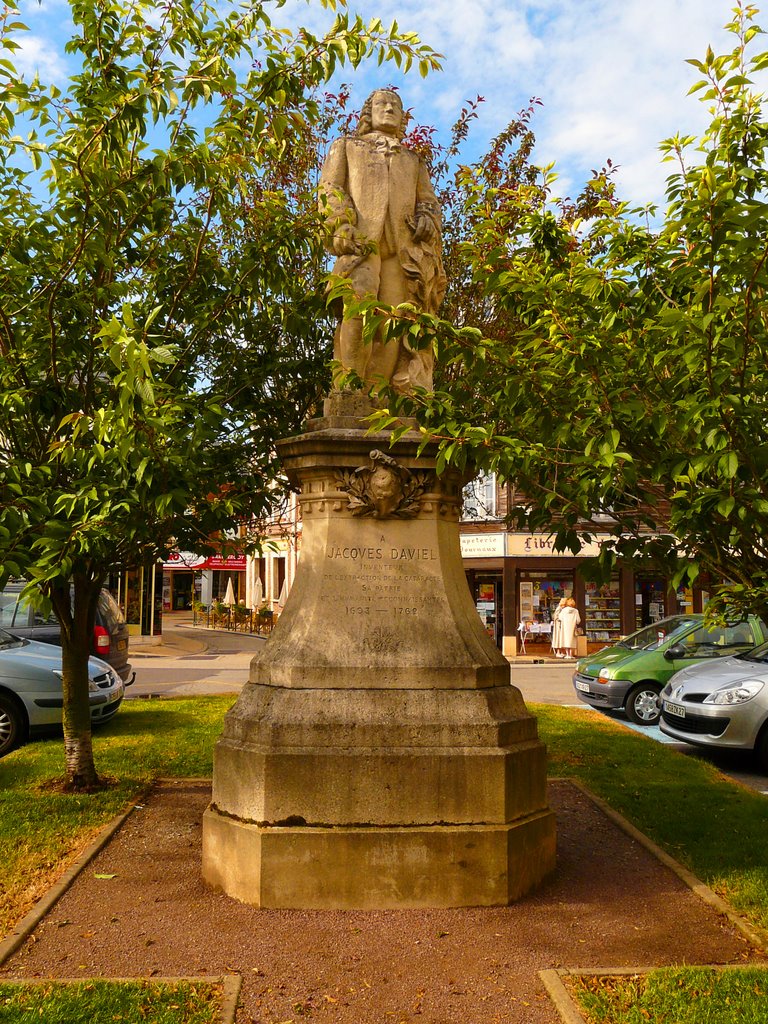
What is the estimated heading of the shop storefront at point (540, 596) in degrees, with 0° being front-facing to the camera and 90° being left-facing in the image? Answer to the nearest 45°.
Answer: approximately 0°

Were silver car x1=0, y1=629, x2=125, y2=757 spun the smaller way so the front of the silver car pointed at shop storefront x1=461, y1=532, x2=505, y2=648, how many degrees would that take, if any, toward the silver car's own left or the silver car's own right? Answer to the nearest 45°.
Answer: approximately 90° to the silver car's own left

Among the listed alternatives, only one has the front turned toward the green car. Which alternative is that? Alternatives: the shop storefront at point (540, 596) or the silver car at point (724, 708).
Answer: the shop storefront

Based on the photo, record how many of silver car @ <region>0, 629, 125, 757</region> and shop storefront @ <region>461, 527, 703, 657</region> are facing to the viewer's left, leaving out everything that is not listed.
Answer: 0

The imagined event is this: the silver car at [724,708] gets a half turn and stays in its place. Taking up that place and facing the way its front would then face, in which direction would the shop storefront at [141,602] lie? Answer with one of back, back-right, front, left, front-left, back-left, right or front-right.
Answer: left

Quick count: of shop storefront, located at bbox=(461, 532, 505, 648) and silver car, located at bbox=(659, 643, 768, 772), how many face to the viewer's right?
0

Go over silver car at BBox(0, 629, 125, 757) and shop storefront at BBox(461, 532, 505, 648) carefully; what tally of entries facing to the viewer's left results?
0

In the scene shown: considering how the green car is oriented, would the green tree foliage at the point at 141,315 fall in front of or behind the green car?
in front

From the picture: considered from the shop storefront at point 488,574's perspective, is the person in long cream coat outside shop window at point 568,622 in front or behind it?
in front

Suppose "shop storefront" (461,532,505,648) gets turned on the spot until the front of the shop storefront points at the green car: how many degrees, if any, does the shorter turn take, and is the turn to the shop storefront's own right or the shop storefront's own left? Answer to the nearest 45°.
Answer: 0° — it already faces it

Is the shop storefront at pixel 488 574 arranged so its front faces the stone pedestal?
yes

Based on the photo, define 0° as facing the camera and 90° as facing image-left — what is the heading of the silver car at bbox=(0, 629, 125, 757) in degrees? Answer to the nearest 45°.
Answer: approximately 315°
